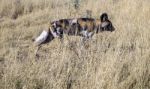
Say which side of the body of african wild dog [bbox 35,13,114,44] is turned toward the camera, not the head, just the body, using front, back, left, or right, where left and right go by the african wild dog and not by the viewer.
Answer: right
